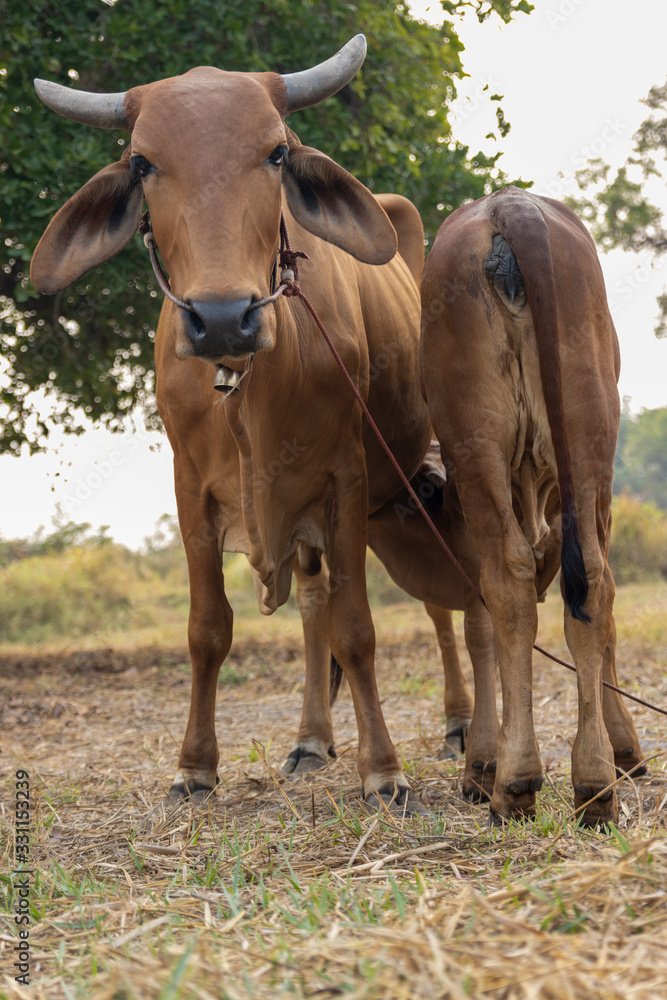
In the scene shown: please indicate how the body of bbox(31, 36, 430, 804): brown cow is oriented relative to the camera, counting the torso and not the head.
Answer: toward the camera

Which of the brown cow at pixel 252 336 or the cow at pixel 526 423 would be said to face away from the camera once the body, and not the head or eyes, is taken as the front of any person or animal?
the cow

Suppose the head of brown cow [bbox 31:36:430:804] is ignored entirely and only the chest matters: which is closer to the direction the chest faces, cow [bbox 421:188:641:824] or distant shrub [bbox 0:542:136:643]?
the cow

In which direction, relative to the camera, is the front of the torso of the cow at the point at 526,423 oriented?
away from the camera

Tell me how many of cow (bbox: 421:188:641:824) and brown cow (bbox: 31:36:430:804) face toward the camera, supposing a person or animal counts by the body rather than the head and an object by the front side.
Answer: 1

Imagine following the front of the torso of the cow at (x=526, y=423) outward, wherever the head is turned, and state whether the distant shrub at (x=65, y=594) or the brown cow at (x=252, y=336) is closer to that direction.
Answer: the distant shrub

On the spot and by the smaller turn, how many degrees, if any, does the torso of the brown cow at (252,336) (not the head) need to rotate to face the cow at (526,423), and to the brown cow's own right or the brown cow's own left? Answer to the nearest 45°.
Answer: approximately 45° to the brown cow's own left

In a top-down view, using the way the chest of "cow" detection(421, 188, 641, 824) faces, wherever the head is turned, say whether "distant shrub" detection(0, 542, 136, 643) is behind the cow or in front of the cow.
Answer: in front

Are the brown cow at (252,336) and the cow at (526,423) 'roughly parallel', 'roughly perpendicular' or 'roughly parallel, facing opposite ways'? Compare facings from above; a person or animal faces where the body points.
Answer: roughly parallel, facing opposite ways

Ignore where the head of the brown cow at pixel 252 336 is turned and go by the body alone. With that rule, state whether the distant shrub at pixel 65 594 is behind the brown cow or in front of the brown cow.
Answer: behind
